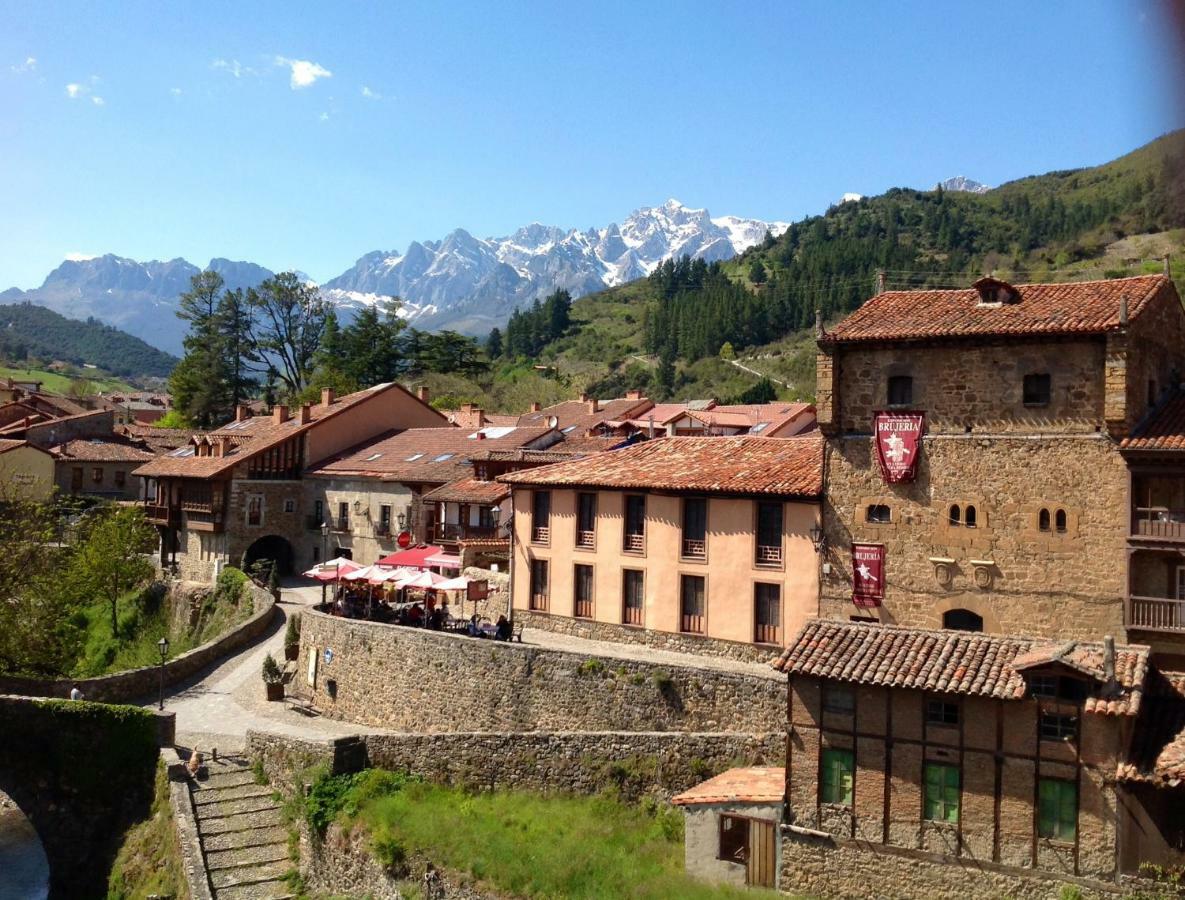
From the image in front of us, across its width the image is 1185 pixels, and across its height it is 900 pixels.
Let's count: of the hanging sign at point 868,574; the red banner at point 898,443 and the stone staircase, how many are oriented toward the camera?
3

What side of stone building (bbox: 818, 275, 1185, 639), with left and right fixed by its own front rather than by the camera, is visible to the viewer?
front

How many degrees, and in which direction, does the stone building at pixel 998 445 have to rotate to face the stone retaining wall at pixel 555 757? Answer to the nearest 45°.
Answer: approximately 45° to its right

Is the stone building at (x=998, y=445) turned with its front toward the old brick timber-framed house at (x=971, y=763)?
yes

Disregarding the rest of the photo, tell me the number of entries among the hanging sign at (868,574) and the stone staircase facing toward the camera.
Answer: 2

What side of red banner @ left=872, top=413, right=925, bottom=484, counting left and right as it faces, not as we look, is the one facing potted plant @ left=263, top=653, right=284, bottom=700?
right

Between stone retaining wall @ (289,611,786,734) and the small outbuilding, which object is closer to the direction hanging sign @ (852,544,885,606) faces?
the small outbuilding

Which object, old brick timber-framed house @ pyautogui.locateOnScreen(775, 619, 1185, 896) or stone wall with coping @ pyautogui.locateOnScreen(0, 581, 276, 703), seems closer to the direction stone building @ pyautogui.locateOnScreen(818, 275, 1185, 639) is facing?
the old brick timber-framed house

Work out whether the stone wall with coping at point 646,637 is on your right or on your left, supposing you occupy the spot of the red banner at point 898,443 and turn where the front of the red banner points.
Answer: on your right

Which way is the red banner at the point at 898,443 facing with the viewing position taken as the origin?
facing the viewer

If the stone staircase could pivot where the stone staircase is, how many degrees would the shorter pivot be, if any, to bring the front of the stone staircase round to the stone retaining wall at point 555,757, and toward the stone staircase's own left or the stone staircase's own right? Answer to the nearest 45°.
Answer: approximately 45° to the stone staircase's own left

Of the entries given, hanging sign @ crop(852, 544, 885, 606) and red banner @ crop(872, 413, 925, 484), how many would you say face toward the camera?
2

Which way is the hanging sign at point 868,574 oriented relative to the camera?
toward the camera
